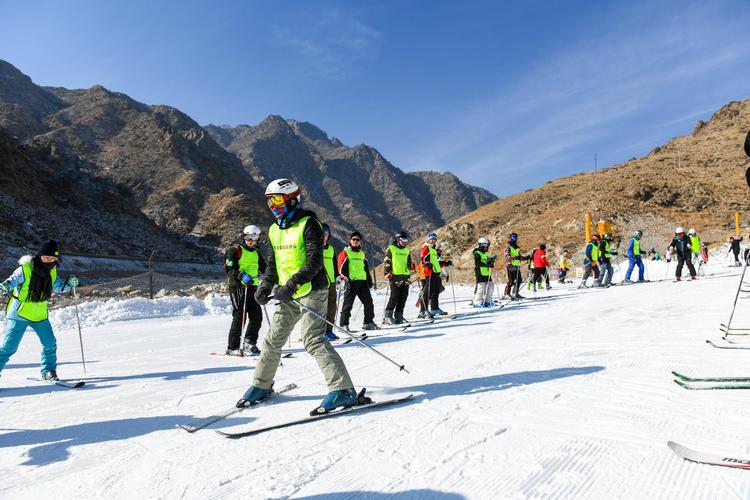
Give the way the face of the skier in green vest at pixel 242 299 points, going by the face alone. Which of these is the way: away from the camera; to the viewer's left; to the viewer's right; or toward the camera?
toward the camera

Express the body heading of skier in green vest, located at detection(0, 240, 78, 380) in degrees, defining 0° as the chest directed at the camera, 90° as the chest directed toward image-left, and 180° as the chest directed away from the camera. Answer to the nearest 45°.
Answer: approximately 315°

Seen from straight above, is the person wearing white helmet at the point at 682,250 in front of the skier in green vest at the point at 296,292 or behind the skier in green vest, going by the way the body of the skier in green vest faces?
behind

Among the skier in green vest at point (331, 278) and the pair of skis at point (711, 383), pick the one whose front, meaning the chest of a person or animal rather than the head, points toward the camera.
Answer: the skier in green vest

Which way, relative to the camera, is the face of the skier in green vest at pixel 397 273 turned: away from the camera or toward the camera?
toward the camera

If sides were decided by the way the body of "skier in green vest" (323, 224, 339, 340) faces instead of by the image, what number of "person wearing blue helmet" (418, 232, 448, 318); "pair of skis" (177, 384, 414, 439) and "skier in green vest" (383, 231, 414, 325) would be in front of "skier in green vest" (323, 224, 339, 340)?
1

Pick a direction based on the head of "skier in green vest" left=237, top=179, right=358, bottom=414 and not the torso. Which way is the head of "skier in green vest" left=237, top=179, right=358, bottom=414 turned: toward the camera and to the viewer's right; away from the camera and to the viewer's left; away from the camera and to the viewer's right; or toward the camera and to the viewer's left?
toward the camera and to the viewer's left

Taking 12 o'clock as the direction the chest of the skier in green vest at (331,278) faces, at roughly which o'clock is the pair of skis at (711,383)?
The pair of skis is roughly at 11 o'clock from the skier in green vest.

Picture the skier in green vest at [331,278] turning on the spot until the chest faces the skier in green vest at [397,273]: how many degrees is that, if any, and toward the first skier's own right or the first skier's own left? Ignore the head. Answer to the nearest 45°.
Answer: approximately 135° to the first skier's own left

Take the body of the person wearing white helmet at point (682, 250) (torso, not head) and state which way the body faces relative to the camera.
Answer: toward the camera

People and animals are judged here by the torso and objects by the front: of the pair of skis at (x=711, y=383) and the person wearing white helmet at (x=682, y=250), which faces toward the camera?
the person wearing white helmet

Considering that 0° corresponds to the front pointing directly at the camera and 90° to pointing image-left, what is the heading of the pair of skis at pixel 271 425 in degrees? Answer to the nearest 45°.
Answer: approximately 45°

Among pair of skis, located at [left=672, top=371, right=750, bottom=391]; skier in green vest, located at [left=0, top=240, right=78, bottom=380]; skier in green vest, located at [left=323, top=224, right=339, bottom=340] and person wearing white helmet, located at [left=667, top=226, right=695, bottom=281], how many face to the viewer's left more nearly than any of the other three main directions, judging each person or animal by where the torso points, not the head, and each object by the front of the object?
1

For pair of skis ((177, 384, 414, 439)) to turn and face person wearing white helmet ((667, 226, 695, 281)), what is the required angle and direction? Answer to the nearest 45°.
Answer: approximately 180°

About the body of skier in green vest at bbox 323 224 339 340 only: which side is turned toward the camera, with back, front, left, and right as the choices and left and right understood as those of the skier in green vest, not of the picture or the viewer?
front

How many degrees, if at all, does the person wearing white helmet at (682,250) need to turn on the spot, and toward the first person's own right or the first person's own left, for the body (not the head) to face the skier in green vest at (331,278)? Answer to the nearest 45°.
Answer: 0° — they already face them

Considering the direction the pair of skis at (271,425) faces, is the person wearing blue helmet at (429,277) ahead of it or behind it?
behind

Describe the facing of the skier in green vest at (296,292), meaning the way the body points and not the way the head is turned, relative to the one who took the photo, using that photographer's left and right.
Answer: facing the viewer and to the left of the viewer
